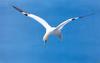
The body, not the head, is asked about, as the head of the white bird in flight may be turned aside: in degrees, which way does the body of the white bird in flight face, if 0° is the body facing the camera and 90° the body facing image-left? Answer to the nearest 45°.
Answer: approximately 45°
